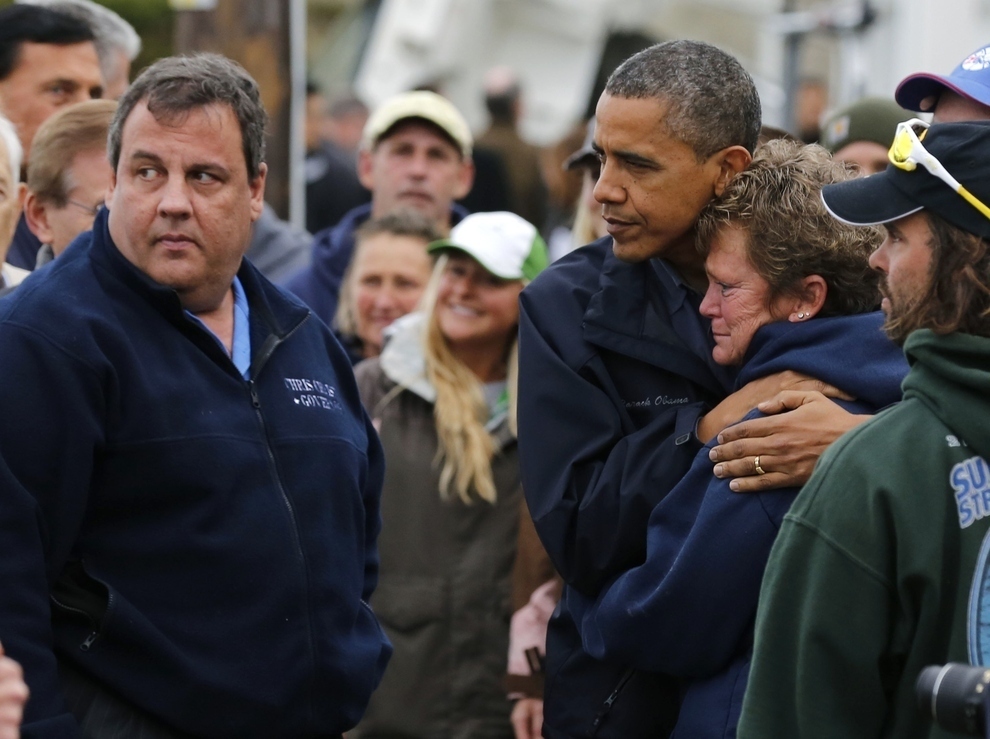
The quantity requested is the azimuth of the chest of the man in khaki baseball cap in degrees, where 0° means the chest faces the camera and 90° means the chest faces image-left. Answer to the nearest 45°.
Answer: approximately 0°

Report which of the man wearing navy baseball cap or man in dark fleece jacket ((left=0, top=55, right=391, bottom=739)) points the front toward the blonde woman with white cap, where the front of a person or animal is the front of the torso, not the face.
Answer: the man wearing navy baseball cap

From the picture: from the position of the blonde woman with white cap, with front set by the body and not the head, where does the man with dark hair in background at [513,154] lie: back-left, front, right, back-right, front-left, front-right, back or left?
back

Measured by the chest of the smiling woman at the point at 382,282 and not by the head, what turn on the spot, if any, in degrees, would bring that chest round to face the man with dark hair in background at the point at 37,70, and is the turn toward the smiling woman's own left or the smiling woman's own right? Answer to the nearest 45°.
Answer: approximately 90° to the smiling woman's own right

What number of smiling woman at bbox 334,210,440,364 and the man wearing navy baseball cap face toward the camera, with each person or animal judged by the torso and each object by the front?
1

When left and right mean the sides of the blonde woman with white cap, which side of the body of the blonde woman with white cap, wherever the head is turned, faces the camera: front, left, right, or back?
front

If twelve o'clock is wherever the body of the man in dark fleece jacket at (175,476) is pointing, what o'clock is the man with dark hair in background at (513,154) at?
The man with dark hair in background is roughly at 8 o'clock from the man in dark fleece jacket.

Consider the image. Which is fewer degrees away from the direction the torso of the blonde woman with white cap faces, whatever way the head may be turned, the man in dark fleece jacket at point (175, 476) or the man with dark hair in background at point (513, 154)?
the man in dark fleece jacket

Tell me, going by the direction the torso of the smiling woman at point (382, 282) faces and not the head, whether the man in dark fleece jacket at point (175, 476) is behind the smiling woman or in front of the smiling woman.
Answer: in front

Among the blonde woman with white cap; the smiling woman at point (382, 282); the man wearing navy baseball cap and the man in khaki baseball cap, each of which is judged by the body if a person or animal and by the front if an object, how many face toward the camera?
3

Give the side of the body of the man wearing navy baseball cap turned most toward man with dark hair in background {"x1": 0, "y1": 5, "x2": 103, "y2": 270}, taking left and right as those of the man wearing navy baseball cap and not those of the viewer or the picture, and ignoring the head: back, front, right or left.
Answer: front

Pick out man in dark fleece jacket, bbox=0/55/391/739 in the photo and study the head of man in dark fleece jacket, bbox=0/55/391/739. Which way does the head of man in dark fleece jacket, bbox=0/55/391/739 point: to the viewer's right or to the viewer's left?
to the viewer's right

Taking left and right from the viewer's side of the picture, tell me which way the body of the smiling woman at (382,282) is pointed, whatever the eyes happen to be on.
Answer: facing the viewer

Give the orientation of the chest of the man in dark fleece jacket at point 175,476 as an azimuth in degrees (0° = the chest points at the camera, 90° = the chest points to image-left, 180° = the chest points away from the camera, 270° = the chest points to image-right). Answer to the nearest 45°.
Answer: approximately 315°
